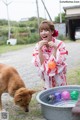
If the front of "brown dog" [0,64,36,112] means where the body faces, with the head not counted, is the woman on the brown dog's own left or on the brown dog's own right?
on the brown dog's own left

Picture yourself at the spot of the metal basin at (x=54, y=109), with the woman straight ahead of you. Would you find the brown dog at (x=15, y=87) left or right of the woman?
left

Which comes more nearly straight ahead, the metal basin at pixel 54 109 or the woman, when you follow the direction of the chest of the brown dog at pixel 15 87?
the metal basin

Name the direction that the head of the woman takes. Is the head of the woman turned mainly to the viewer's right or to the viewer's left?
to the viewer's left

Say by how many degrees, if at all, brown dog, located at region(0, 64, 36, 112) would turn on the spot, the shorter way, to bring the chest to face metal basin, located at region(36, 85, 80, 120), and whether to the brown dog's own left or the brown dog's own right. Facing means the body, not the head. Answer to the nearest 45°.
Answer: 0° — it already faces it

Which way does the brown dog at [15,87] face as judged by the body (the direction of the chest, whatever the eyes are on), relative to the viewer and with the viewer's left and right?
facing the viewer and to the right of the viewer
